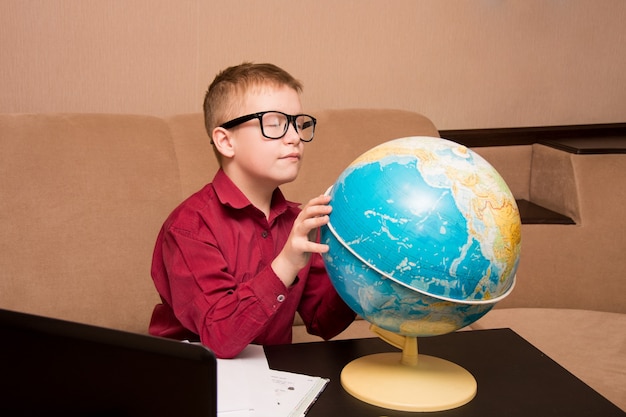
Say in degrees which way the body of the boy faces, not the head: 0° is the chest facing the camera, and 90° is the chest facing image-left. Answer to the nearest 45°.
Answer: approximately 315°

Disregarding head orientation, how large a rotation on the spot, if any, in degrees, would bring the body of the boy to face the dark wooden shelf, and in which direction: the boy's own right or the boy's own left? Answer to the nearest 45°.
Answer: approximately 90° to the boy's own left

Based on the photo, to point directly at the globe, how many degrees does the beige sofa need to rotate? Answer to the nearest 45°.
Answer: approximately 45° to its left

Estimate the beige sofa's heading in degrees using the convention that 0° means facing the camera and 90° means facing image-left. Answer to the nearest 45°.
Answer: approximately 0°

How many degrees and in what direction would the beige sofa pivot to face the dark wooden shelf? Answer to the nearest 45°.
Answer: approximately 135° to its left

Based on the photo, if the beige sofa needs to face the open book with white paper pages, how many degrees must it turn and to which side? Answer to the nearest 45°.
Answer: approximately 45° to its left
